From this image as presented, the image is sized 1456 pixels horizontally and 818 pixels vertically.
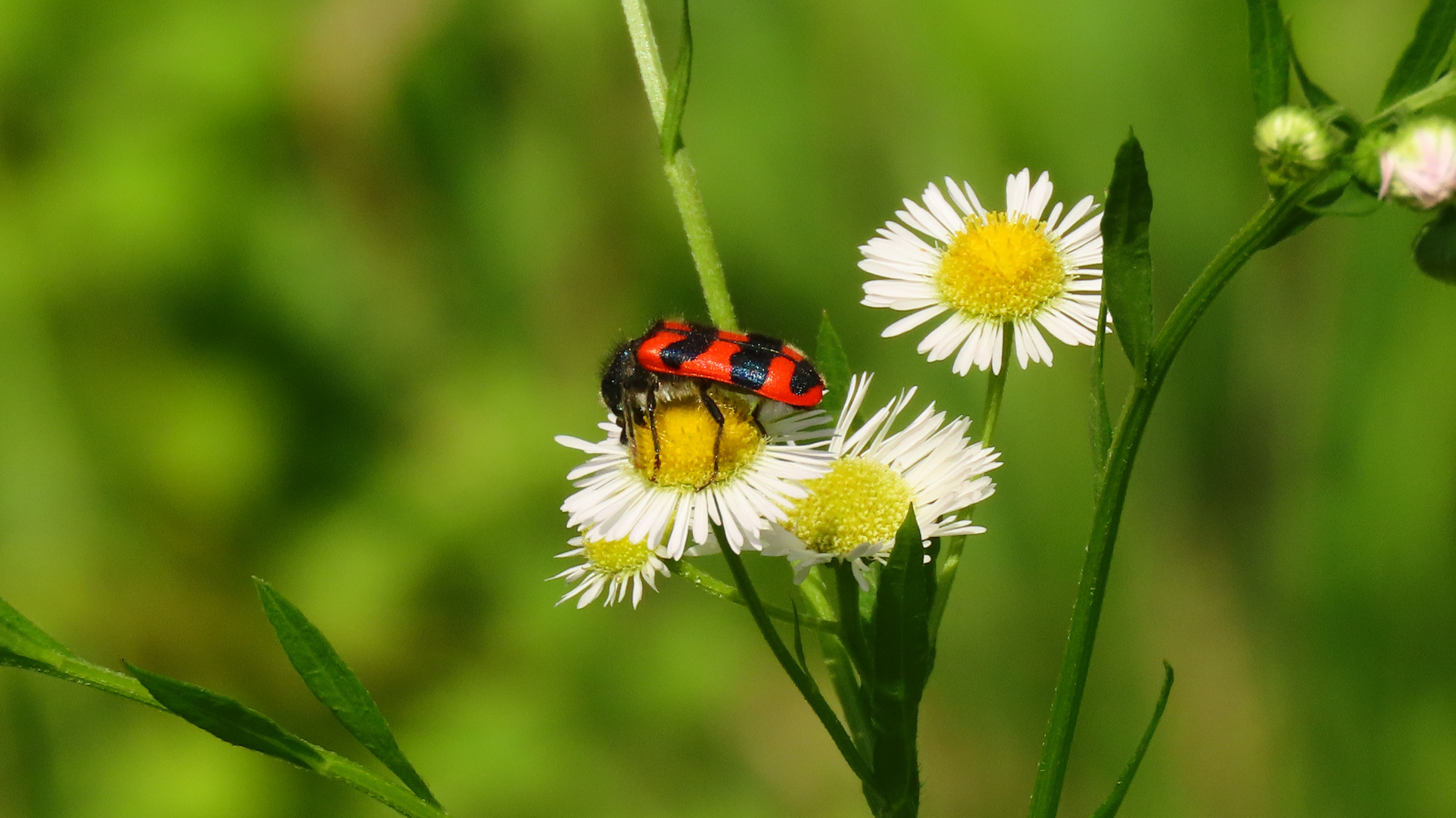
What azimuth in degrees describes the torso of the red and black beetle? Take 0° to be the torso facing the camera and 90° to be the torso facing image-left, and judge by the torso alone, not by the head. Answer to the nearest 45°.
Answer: approximately 90°

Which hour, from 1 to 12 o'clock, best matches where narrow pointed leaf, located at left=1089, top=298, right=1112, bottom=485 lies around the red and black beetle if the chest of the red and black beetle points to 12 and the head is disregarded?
The narrow pointed leaf is roughly at 7 o'clock from the red and black beetle.

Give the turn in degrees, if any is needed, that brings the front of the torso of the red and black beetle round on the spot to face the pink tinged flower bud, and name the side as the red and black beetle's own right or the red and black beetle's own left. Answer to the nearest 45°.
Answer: approximately 135° to the red and black beetle's own left
